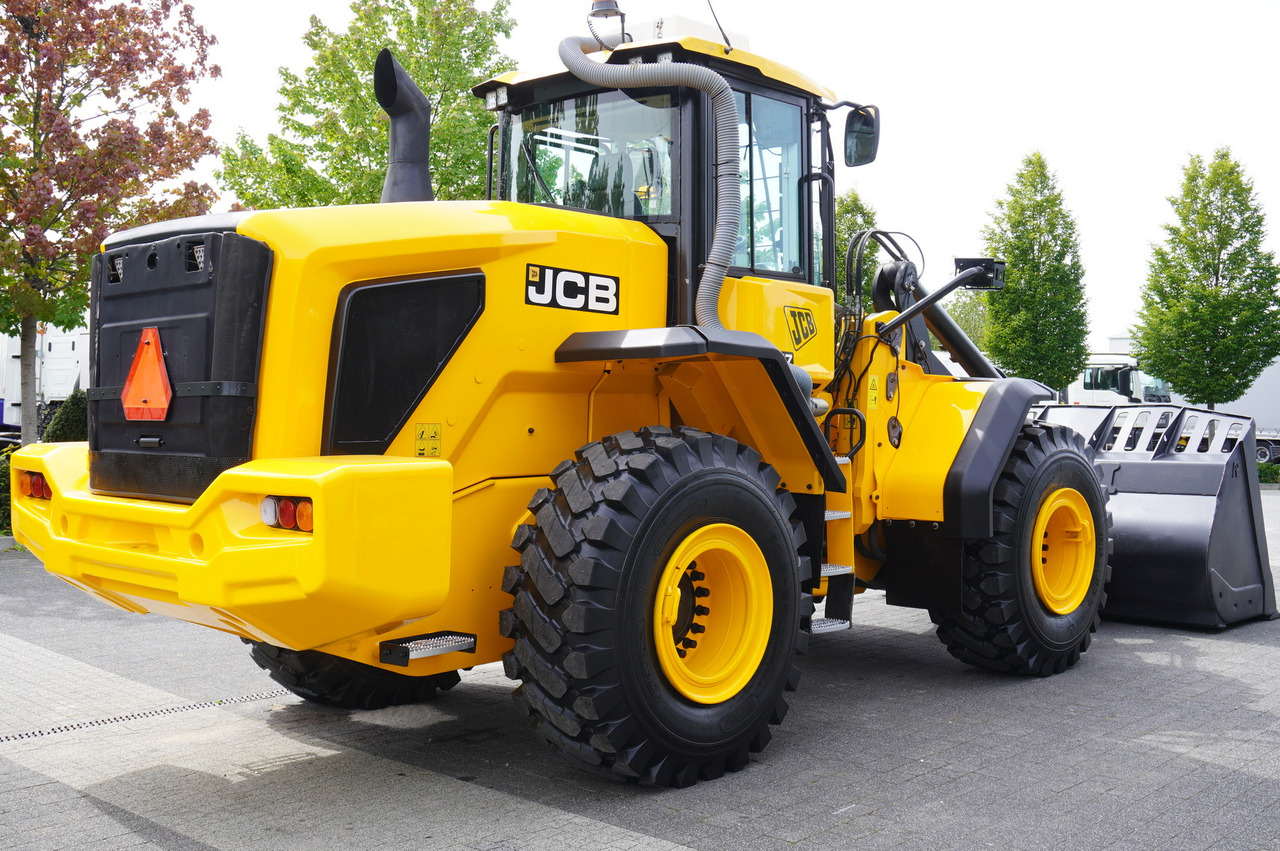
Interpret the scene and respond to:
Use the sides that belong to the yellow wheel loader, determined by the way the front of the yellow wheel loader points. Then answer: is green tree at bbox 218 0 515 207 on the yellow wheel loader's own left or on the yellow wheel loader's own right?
on the yellow wheel loader's own left

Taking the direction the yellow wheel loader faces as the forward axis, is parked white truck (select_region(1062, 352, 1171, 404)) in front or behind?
in front

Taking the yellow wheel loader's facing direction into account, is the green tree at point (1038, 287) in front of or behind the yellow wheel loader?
in front

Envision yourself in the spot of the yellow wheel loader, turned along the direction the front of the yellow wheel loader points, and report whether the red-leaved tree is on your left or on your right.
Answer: on your left

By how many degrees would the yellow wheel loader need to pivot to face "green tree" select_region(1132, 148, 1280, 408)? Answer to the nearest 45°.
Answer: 0° — it already faces it

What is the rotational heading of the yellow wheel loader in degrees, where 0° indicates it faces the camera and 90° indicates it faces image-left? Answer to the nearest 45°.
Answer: approximately 225°

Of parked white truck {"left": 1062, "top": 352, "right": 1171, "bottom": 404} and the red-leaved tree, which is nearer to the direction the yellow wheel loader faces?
the parked white truck
